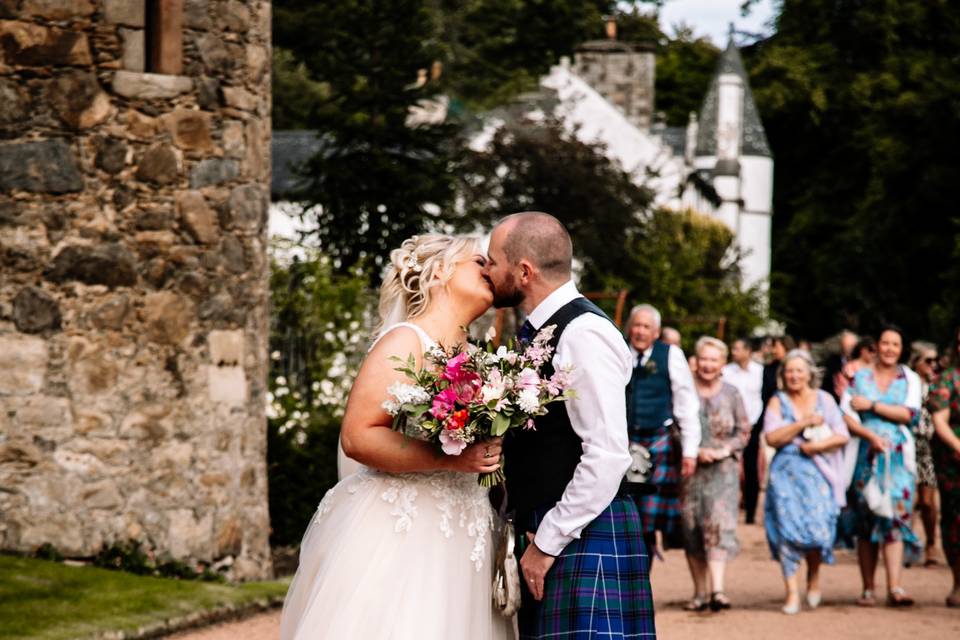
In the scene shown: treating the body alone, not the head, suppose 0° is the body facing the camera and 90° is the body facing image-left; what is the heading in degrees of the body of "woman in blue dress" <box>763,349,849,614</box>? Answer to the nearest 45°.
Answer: approximately 0°

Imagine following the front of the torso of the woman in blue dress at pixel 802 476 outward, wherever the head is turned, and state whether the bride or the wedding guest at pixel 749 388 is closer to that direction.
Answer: the bride

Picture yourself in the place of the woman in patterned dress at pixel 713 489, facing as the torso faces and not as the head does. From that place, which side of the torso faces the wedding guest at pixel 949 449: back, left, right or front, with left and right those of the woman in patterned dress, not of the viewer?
left

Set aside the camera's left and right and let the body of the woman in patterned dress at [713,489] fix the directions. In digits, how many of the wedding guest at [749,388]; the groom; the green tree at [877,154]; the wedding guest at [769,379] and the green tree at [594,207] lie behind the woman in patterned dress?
4

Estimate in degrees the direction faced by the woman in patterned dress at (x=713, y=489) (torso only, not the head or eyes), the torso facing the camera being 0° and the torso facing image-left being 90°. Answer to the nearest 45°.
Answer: approximately 0°

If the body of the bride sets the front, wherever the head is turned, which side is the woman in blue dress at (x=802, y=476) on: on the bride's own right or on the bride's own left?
on the bride's own left

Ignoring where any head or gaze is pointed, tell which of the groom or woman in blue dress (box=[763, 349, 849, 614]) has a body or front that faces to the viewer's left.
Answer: the groom

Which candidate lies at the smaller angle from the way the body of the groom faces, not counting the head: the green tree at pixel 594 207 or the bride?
the bride

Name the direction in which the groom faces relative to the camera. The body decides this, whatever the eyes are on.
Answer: to the viewer's left
